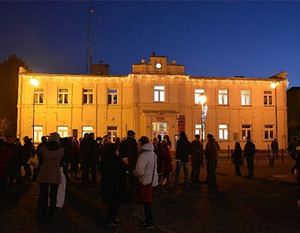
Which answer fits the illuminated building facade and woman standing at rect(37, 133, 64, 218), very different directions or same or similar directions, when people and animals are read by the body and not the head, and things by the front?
very different directions

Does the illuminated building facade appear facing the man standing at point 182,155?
yes

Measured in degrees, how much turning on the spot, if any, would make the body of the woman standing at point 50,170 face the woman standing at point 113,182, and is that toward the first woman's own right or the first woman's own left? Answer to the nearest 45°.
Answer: approximately 135° to the first woman's own right

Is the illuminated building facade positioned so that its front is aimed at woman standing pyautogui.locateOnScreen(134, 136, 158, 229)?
yes

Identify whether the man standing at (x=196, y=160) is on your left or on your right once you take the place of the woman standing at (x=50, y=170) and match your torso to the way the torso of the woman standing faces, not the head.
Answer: on your right

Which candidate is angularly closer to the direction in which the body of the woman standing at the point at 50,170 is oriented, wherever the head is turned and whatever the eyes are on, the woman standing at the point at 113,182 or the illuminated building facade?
the illuminated building facade

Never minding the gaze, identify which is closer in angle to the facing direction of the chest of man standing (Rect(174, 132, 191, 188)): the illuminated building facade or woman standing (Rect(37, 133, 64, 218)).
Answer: the illuminated building facade

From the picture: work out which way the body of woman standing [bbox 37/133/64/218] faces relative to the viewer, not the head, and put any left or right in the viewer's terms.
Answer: facing away from the viewer

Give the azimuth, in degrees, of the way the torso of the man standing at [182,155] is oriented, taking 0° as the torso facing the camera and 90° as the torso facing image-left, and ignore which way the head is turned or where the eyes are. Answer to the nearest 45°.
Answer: approximately 180°

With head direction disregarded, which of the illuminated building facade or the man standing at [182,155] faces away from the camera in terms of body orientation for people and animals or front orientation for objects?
the man standing

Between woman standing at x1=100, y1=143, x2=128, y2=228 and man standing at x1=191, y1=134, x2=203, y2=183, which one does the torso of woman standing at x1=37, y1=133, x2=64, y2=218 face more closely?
the man standing

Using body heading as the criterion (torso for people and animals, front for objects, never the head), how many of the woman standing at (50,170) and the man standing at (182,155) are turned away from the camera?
2
